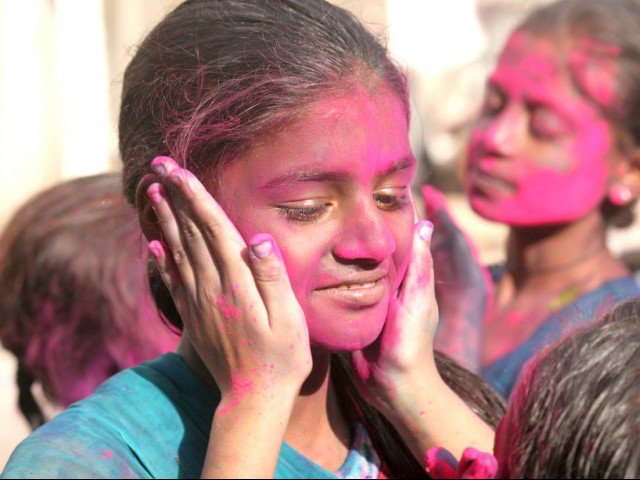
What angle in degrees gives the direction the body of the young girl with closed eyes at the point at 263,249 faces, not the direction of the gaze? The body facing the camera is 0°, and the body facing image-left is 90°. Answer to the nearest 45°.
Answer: approximately 315°

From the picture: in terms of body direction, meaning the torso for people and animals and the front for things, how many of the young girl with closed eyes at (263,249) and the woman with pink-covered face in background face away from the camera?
0

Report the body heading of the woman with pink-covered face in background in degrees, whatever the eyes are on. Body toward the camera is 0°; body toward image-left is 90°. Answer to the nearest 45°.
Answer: approximately 45°

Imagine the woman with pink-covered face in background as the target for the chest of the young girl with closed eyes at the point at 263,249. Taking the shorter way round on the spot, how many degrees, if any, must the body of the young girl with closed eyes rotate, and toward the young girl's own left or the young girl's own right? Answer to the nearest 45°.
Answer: approximately 90° to the young girl's own left

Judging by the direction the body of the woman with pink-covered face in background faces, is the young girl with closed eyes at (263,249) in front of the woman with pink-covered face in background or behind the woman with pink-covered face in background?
in front
